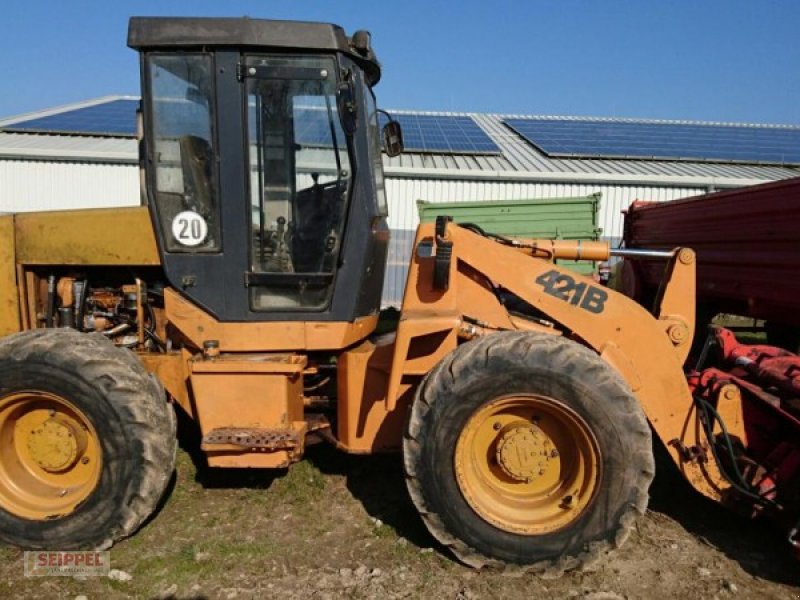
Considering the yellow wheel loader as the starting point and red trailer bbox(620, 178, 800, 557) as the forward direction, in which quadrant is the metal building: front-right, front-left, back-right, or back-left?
front-left

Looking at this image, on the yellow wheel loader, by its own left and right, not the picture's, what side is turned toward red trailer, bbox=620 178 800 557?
front

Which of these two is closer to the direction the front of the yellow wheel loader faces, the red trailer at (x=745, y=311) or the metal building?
the red trailer

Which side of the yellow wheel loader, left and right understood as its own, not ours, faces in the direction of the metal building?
left

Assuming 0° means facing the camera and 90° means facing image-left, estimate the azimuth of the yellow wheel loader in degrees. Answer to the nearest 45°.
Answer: approximately 270°

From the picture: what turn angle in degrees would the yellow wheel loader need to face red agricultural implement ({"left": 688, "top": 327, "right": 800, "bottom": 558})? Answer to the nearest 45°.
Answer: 0° — it already faces it

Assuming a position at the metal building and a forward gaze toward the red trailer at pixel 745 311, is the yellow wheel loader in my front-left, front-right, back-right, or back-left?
front-right
